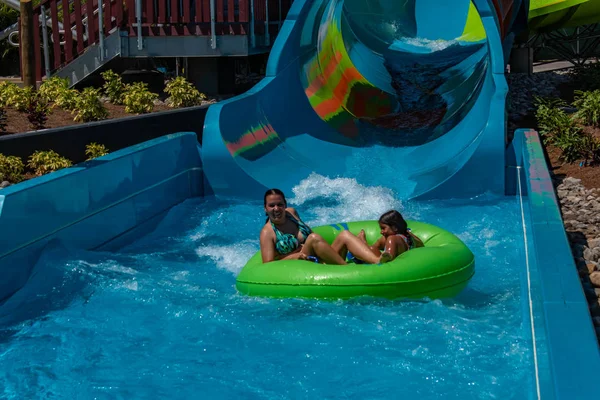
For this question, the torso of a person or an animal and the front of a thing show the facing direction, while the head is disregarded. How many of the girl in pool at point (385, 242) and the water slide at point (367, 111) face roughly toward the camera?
1

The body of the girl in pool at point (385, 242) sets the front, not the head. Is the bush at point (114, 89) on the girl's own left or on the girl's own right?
on the girl's own right

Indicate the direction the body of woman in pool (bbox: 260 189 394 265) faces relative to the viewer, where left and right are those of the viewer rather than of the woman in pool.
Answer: facing the viewer and to the right of the viewer

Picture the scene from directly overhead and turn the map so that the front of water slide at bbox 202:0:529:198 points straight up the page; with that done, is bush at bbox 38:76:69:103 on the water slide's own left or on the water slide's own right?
on the water slide's own right

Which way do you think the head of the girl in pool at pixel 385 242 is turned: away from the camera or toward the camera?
toward the camera

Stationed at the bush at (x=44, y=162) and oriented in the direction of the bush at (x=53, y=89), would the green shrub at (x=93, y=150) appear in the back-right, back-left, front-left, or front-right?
front-right

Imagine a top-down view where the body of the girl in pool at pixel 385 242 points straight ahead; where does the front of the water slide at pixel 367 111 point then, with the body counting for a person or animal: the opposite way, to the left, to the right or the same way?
to the left

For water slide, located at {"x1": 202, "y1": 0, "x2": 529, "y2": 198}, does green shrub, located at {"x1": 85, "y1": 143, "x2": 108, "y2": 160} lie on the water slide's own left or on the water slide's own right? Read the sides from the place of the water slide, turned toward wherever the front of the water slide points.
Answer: on the water slide's own right

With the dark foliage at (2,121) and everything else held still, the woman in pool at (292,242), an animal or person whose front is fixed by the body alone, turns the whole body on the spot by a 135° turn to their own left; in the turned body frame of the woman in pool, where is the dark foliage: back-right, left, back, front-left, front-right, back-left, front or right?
front-left

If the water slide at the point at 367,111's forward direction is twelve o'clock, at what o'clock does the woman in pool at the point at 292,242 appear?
The woman in pool is roughly at 12 o'clock from the water slide.

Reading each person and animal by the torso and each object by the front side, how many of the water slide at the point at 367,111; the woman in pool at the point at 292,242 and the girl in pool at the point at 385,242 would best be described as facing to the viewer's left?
1

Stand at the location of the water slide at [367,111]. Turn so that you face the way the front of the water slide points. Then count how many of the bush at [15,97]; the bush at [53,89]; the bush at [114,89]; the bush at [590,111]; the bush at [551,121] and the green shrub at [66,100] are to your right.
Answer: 4

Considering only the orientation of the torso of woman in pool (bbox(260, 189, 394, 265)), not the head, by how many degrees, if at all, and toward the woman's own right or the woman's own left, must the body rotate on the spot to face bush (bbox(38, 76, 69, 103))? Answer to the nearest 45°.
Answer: approximately 180°

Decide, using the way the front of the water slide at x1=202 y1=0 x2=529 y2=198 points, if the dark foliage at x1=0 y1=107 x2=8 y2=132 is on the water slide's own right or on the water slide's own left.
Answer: on the water slide's own right

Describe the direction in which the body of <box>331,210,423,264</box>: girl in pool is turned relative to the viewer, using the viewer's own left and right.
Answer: facing to the left of the viewer

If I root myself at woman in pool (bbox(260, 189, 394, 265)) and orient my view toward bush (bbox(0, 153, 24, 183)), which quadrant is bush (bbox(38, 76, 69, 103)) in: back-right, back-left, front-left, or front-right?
front-right

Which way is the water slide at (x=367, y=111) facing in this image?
toward the camera
